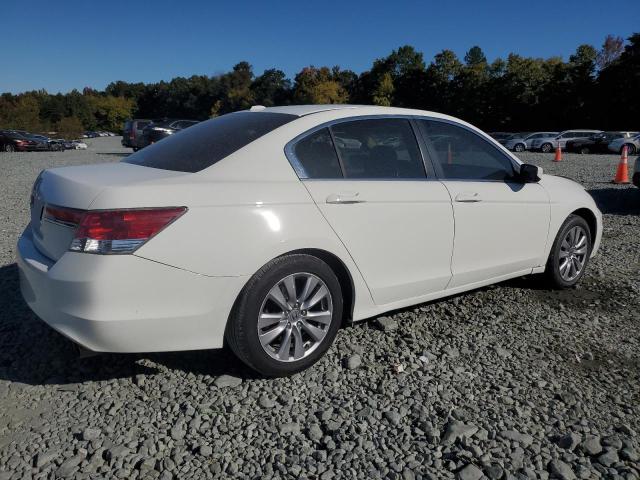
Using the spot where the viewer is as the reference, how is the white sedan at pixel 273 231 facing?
facing away from the viewer and to the right of the viewer

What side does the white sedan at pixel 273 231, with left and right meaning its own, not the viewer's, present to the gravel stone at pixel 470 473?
right

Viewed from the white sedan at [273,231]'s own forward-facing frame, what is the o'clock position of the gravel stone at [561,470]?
The gravel stone is roughly at 3 o'clock from the white sedan.

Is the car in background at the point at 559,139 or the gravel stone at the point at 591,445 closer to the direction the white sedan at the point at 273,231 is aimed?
the car in background

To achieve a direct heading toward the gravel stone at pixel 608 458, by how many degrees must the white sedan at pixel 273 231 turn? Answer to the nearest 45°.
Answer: approximately 90° to its right

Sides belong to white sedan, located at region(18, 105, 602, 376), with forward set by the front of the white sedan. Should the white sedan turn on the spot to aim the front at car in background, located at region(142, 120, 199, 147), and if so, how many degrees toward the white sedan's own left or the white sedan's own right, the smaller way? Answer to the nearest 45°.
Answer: approximately 45° to the white sedan's own left

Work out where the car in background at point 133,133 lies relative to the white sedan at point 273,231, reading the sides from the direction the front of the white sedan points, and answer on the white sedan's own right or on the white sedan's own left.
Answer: on the white sedan's own left

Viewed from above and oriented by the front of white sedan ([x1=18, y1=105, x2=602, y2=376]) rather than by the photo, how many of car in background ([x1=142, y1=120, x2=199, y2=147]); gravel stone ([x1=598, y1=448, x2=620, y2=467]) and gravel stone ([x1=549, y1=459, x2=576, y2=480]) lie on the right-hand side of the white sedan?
2
